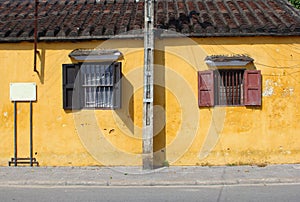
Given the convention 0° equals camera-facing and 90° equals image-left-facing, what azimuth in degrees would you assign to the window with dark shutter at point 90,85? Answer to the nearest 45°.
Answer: approximately 0°

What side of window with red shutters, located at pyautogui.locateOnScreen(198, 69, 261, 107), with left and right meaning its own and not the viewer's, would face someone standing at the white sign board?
right

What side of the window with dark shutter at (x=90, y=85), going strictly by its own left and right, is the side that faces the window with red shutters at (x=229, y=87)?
left

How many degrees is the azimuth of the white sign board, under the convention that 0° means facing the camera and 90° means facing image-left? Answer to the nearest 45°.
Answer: approximately 0°

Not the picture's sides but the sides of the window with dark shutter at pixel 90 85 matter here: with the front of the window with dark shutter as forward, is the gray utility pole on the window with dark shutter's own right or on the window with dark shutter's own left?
on the window with dark shutter's own left

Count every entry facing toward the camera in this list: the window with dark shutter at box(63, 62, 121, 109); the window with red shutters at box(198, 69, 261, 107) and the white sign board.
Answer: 3

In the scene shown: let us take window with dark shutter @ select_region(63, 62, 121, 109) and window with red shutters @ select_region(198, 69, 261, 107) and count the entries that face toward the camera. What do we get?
2

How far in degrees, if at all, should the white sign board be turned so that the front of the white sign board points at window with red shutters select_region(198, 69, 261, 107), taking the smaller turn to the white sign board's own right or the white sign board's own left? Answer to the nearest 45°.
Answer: approximately 90° to the white sign board's own left

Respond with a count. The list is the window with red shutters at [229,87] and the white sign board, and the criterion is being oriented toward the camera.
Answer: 2
